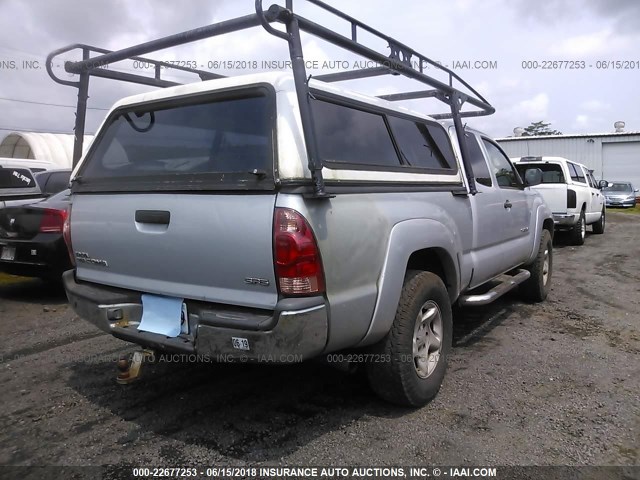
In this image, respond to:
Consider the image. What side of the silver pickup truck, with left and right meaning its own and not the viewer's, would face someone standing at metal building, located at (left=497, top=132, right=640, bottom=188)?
front

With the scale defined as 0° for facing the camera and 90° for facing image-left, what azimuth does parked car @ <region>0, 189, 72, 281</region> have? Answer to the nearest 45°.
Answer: approximately 225°

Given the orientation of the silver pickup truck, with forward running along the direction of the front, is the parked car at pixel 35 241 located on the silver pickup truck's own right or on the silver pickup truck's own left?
on the silver pickup truck's own left

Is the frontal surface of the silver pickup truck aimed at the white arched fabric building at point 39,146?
no

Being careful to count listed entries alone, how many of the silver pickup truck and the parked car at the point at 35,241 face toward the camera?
0

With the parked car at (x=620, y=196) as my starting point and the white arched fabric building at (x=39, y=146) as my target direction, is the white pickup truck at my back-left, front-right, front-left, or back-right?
front-left

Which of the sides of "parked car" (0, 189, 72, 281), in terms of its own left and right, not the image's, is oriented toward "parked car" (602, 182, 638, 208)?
front

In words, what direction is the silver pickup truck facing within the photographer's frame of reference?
facing away from the viewer and to the right of the viewer

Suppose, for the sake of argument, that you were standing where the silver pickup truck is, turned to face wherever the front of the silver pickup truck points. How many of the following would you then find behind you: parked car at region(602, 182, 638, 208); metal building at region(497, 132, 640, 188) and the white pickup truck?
0

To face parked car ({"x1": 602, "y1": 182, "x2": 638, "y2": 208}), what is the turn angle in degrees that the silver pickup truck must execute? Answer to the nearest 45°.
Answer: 0° — it already faces it

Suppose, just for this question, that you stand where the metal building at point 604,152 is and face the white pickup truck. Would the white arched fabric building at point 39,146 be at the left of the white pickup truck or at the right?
right

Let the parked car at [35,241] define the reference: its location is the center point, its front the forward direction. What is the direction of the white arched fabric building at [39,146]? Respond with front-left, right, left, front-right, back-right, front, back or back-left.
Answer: front-left
